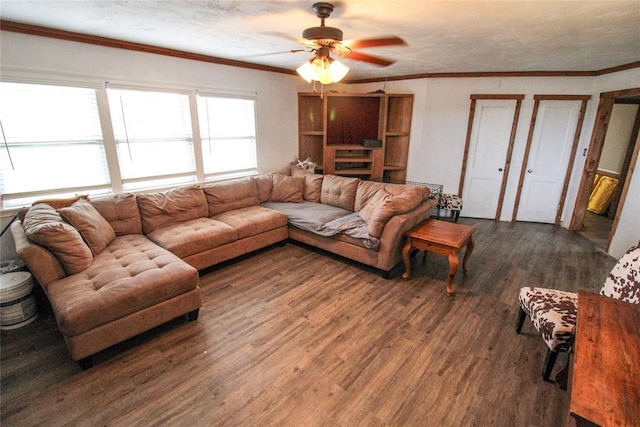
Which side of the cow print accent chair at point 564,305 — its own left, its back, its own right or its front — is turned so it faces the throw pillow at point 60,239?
front

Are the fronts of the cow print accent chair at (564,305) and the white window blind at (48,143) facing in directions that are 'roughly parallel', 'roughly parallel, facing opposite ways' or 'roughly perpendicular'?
roughly parallel, facing opposite ways

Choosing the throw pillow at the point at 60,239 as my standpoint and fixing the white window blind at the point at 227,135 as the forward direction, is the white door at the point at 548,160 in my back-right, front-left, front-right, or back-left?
front-right

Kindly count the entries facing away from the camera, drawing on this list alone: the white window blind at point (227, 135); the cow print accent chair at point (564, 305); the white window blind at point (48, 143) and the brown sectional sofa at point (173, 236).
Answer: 0

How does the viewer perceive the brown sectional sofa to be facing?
facing the viewer and to the right of the viewer

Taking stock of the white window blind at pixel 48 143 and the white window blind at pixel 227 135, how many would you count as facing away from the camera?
0

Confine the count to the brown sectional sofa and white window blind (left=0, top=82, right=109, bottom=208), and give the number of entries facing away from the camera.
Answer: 0

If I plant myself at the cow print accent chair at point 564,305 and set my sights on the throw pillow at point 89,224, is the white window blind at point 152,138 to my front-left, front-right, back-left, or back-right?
front-right

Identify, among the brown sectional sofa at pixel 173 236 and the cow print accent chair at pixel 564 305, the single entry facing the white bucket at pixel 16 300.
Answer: the cow print accent chair

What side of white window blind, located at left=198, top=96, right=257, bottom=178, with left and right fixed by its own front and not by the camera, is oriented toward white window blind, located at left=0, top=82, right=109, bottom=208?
right

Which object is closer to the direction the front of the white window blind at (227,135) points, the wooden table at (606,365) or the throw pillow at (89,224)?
the wooden table

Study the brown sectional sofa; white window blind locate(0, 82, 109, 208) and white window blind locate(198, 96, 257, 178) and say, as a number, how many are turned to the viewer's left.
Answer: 0

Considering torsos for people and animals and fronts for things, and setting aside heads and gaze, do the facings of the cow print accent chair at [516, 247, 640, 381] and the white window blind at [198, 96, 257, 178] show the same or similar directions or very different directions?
very different directions

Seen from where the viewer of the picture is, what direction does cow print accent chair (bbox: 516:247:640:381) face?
facing the viewer and to the left of the viewer

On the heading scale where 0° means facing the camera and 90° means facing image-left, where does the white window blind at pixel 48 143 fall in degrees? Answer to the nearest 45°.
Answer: approximately 315°

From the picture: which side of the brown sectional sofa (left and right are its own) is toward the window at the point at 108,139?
back

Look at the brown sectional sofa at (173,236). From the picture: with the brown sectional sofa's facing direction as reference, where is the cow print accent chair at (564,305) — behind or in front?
in front
